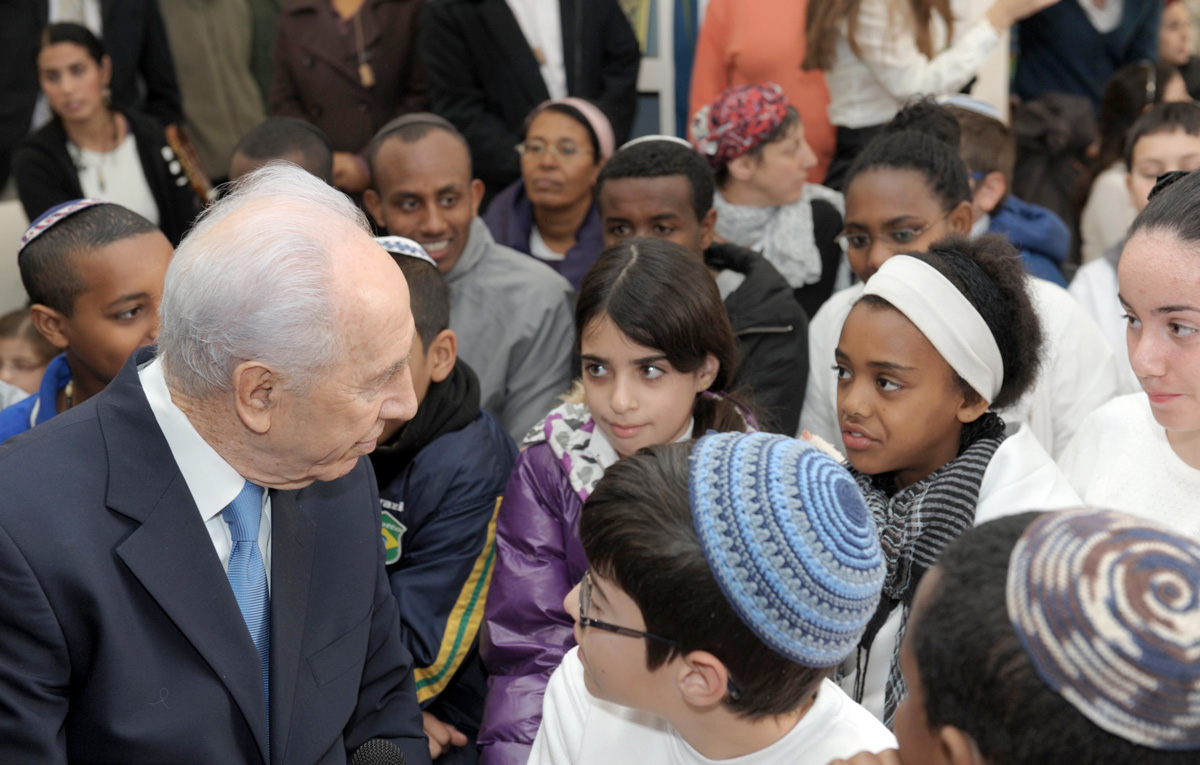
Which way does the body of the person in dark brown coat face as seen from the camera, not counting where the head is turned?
toward the camera

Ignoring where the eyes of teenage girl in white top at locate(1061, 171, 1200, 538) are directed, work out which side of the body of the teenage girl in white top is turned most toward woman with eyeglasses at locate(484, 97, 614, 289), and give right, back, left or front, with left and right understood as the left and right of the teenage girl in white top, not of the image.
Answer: right

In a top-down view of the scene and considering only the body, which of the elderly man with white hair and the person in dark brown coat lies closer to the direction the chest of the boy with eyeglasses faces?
the elderly man with white hair

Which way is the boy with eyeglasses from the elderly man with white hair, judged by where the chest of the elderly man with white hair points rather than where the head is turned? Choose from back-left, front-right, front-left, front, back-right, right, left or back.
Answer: front

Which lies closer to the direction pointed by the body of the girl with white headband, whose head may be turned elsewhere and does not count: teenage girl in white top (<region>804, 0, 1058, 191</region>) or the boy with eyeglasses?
the boy with eyeglasses

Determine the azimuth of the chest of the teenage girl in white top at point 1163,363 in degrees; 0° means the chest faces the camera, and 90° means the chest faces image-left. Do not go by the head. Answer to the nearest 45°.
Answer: approximately 45°

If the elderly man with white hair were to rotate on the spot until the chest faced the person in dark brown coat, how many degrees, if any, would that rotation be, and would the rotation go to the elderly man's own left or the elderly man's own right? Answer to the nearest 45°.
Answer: approximately 135° to the elderly man's own left

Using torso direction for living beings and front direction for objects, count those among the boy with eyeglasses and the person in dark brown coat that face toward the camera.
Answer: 1

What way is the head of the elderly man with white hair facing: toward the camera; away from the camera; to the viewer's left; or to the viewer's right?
to the viewer's right

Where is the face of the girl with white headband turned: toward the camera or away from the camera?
toward the camera

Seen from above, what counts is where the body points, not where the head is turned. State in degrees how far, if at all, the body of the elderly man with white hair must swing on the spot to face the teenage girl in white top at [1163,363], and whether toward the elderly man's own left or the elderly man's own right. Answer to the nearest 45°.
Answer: approximately 45° to the elderly man's own left

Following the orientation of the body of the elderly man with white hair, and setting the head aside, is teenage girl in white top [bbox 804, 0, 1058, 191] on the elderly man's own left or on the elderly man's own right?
on the elderly man's own left
